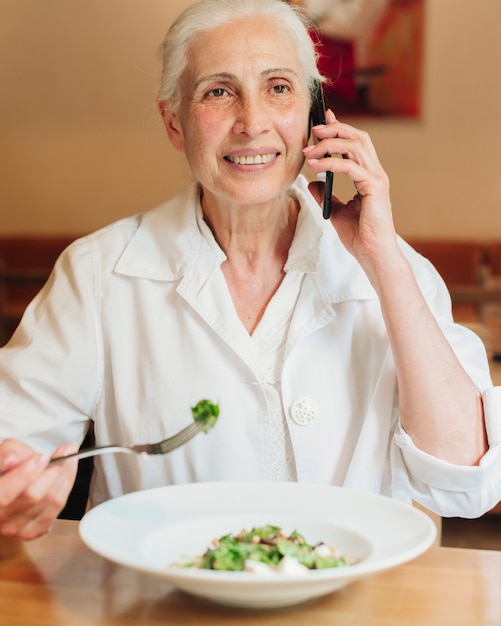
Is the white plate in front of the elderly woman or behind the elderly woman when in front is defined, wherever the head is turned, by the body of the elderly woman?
in front

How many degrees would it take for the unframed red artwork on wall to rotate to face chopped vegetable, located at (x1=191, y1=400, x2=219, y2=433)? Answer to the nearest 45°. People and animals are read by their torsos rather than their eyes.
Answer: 0° — it already faces it

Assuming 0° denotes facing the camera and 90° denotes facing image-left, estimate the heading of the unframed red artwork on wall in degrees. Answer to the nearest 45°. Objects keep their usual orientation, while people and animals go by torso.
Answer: approximately 0°

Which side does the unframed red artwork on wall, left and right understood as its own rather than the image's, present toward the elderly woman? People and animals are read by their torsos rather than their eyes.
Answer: front

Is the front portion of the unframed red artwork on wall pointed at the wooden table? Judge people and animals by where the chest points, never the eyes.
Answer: yes

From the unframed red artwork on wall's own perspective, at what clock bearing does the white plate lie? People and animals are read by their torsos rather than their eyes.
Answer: The white plate is roughly at 12 o'clock from the unframed red artwork on wall.

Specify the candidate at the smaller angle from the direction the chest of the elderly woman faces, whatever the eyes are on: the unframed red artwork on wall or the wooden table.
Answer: the wooden table
